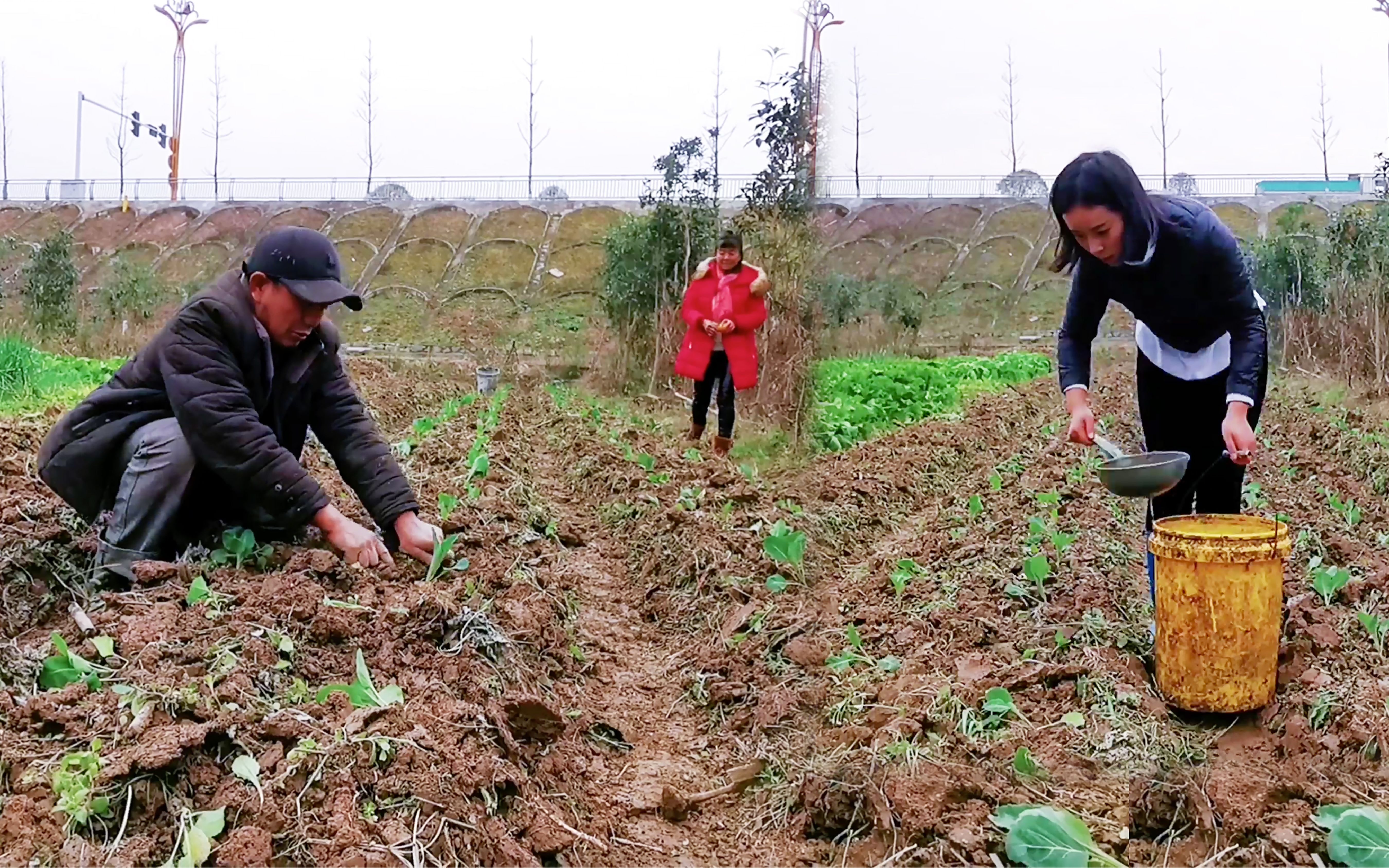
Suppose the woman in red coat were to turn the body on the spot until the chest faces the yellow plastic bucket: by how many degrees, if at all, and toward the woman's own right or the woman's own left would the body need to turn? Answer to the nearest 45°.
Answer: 0° — they already face it

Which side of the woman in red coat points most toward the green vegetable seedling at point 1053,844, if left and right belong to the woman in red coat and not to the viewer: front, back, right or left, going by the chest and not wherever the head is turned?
front

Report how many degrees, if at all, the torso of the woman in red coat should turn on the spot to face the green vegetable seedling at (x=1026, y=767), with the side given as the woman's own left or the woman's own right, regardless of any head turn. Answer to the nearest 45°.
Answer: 0° — they already face it

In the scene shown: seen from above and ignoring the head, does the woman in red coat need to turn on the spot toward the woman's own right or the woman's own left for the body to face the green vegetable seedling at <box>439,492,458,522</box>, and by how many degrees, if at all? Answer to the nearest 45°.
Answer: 0° — they already face it

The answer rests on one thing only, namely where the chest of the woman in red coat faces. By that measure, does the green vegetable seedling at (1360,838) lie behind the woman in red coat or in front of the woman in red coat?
in front

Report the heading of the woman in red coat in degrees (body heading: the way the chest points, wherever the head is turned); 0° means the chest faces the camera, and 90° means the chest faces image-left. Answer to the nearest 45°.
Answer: approximately 0°

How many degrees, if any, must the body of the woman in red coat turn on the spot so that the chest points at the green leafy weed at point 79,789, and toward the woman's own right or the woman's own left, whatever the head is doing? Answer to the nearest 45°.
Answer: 0° — they already face it

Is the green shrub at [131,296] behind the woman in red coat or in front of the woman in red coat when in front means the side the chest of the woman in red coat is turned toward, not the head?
behind

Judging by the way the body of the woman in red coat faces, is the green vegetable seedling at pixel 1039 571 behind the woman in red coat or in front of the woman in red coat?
in front

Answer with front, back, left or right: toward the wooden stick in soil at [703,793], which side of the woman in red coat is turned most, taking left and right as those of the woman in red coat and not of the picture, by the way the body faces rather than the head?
front
